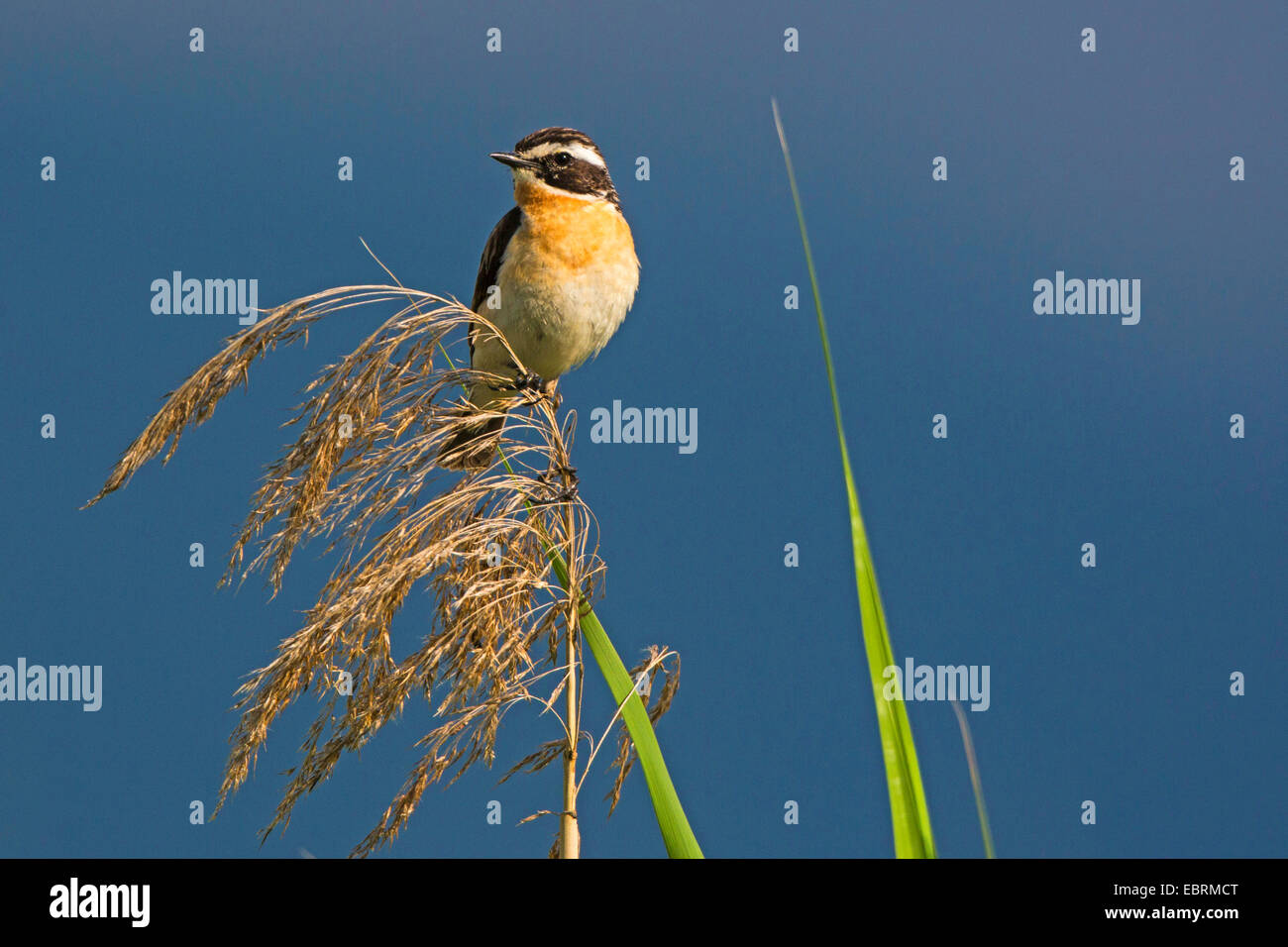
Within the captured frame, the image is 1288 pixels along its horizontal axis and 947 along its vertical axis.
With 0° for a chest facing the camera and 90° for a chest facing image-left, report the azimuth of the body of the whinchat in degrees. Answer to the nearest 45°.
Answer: approximately 315°
